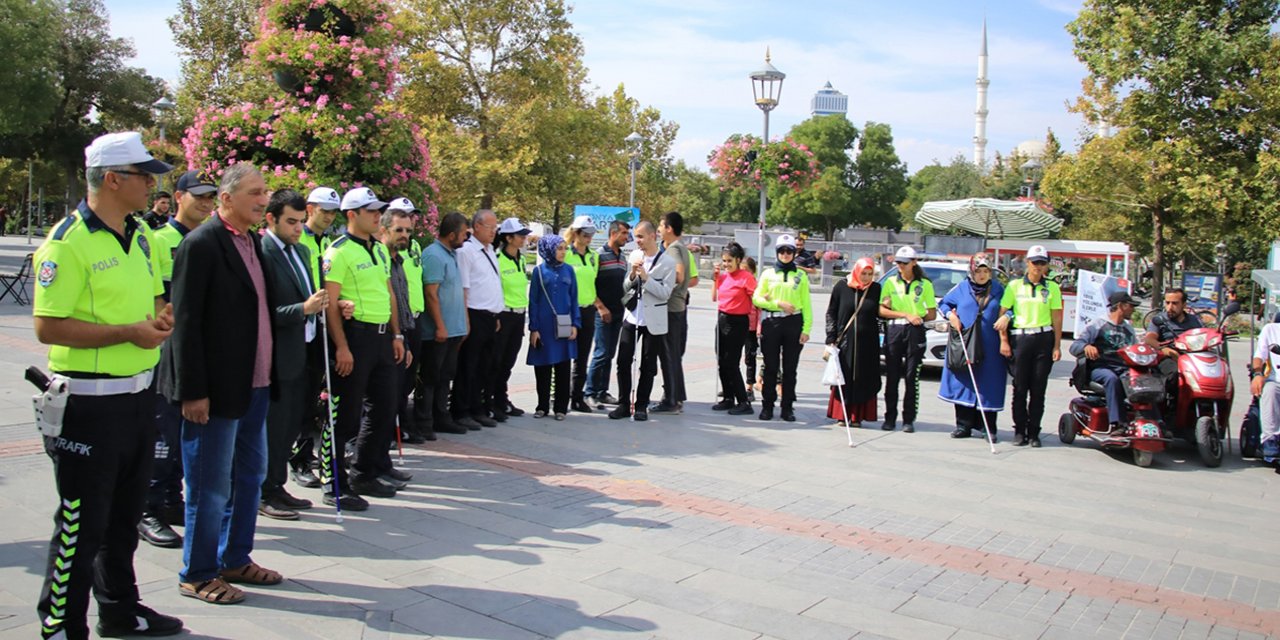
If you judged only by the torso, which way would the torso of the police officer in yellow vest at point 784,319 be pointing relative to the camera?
toward the camera

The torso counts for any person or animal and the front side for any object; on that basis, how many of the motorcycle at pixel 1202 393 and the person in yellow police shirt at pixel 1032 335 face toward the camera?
2

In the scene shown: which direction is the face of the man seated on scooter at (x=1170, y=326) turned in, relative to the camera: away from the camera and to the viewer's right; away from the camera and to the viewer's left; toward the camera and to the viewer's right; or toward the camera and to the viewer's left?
toward the camera and to the viewer's left

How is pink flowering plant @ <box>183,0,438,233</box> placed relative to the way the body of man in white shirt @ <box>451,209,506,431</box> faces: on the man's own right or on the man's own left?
on the man's own right

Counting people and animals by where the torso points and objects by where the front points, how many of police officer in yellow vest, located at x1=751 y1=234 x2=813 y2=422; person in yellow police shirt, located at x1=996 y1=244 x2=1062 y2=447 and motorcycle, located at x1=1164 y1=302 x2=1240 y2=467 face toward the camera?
3

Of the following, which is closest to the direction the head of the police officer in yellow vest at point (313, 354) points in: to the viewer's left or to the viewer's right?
to the viewer's right

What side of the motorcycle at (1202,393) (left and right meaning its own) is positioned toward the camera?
front

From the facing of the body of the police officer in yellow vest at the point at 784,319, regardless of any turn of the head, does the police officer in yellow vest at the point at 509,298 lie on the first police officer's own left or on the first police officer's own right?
on the first police officer's own right

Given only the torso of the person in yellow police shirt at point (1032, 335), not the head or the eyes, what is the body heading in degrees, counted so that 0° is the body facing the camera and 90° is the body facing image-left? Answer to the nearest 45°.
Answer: approximately 0°

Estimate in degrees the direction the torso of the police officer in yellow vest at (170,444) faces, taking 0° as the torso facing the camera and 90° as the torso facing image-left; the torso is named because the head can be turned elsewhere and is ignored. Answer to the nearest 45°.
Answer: approximately 315°

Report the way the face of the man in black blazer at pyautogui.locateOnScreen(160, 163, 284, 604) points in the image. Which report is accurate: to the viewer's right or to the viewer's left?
to the viewer's right

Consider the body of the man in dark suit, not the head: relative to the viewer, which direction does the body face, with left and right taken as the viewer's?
facing the viewer and to the right of the viewer
